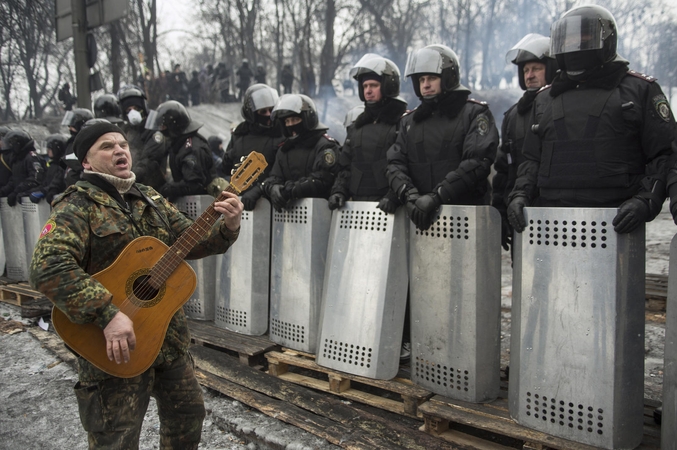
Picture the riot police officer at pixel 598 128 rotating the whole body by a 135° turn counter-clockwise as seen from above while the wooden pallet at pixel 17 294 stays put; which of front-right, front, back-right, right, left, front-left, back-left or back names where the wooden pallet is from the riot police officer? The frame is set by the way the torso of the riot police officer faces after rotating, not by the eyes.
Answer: back

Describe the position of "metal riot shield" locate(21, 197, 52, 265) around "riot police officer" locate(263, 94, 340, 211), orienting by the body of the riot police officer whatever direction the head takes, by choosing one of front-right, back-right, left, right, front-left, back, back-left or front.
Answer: right

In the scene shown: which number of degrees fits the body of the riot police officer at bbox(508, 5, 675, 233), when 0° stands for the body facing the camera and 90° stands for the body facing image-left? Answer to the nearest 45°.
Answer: approximately 45°

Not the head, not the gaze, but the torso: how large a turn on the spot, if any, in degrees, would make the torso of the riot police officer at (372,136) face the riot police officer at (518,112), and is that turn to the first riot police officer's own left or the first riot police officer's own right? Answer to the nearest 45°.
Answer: approximately 135° to the first riot police officer's own left

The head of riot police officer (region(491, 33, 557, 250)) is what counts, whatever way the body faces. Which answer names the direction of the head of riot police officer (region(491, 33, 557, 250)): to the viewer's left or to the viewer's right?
to the viewer's left

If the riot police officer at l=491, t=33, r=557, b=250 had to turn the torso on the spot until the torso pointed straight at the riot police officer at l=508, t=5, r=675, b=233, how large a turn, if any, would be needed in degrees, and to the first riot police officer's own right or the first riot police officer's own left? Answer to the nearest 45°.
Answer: approximately 45° to the first riot police officer's own left

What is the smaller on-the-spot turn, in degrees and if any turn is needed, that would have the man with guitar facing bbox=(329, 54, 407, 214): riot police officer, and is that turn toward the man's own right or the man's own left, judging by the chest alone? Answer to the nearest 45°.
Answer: approximately 90° to the man's own left

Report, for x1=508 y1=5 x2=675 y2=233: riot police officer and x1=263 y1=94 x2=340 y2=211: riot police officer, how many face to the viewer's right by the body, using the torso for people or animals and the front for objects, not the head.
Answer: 0

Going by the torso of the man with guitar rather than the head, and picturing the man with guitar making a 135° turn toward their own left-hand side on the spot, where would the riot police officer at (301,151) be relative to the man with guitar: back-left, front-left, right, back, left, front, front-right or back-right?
front-right

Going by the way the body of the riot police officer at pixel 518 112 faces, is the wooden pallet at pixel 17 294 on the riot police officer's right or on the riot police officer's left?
on the riot police officer's right

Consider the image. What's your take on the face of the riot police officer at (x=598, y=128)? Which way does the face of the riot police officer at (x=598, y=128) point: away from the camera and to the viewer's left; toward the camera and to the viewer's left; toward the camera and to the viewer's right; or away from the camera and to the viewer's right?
toward the camera and to the viewer's left

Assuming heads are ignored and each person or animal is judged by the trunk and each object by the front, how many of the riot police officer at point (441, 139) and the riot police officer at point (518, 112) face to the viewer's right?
0

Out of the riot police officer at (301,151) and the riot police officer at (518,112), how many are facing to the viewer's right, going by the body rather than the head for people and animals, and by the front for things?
0

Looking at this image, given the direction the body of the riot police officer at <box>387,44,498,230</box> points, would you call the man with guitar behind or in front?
in front

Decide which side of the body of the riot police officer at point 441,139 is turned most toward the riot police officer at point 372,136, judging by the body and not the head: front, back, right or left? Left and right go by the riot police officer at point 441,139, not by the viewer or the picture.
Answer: right
